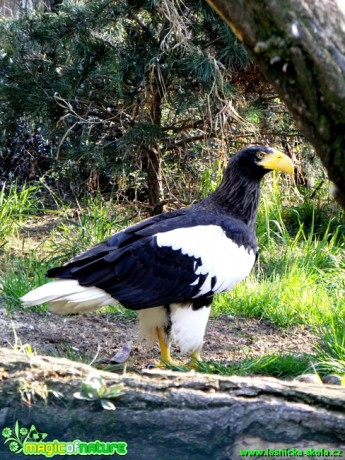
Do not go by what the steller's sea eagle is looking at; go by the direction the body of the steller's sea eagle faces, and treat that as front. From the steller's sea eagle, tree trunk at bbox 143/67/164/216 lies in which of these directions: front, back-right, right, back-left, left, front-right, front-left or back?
left

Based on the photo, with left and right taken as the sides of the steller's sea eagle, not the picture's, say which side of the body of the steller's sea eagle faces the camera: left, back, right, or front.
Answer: right

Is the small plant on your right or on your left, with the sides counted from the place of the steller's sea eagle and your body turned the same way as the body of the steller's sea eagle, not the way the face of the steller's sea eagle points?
on your right

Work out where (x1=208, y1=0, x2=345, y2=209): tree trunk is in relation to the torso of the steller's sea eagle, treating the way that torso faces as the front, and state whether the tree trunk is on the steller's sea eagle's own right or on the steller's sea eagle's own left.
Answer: on the steller's sea eagle's own right

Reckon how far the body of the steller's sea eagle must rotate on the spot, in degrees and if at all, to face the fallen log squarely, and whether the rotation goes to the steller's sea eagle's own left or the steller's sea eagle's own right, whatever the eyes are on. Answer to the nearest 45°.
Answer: approximately 90° to the steller's sea eagle's own right
